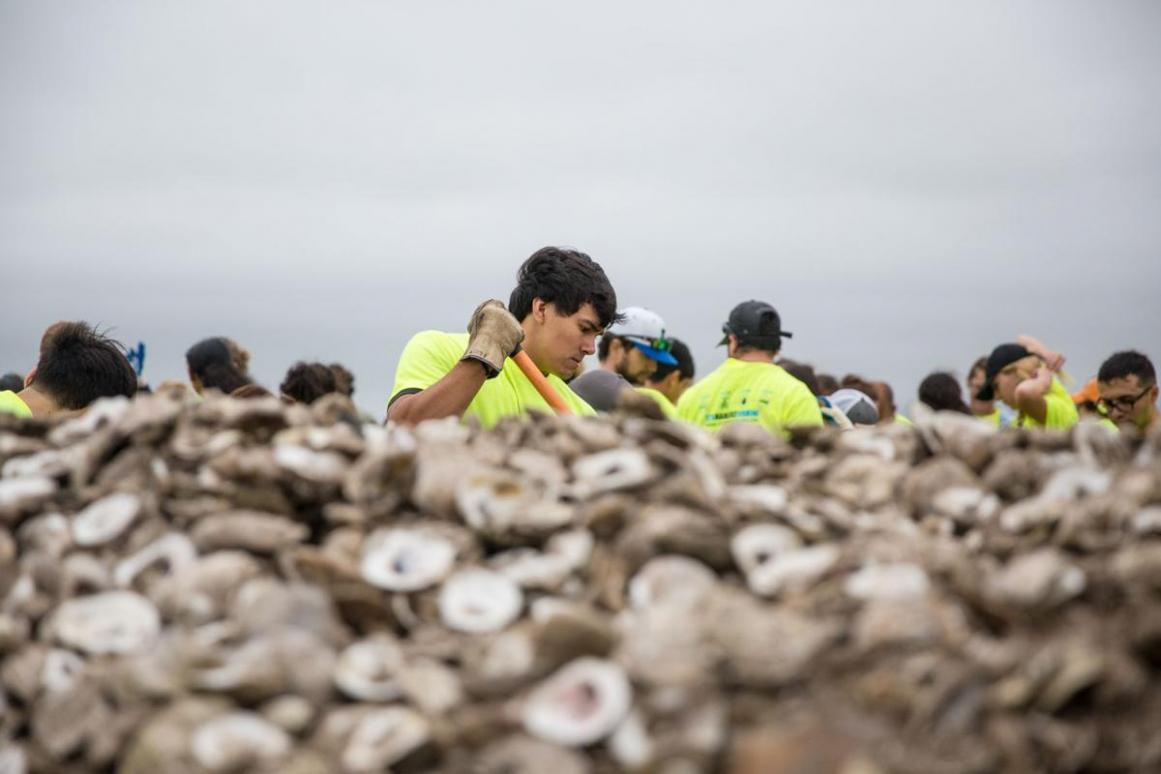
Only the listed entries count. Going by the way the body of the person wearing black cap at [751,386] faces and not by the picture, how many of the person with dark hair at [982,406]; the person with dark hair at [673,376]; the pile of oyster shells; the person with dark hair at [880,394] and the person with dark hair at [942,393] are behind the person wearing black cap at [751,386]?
1

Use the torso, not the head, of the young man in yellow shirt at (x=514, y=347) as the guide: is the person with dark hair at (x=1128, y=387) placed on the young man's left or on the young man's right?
on the young man's left

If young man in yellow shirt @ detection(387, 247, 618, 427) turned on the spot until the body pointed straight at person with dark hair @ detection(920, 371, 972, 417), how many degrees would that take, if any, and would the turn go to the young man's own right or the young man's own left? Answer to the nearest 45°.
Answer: approximately 90° to the young man's own left

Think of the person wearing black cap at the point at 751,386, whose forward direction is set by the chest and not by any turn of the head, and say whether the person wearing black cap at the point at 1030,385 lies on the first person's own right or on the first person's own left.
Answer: on the first person's own right

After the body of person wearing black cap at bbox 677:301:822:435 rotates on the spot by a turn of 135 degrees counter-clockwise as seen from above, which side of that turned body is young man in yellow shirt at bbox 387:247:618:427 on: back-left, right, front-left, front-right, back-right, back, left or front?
front

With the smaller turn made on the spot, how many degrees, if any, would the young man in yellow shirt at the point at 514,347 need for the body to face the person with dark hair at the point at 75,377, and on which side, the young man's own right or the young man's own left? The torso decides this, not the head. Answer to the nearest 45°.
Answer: approximately 135° to the young man's own right

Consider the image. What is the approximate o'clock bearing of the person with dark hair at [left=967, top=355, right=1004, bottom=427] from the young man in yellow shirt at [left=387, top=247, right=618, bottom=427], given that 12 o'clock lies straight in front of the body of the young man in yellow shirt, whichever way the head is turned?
The person with dark hair is roughly at 9 o'clock from the young man in yellow shirt.

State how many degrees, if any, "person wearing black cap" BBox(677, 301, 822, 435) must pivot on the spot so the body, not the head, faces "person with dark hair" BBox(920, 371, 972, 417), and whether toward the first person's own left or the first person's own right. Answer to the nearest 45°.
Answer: approximately 45° to the first person's own right

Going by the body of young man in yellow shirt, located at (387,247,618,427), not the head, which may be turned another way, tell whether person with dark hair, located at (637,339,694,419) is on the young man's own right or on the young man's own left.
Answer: on the young man's own left

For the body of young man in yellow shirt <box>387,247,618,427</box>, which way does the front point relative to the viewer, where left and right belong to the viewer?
facing the viewer and to the right of the viewer

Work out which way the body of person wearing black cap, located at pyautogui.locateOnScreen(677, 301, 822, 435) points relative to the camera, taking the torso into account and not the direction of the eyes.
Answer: away from the camera

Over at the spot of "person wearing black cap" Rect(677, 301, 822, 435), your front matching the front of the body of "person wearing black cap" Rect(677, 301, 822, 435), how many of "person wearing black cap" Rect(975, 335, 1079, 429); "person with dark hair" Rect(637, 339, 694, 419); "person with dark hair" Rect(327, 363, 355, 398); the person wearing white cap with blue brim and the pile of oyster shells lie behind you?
1

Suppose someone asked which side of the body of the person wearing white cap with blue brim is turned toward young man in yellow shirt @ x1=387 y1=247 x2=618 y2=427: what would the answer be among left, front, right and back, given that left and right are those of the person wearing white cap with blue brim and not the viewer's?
right
